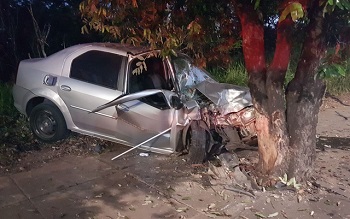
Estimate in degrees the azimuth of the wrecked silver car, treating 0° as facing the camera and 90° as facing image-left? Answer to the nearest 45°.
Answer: approximately 315°

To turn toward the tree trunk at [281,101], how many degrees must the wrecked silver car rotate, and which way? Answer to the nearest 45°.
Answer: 0° — it already faces it

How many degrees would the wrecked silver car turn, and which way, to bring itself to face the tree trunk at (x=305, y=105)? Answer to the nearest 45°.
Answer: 0° — it already faces it
